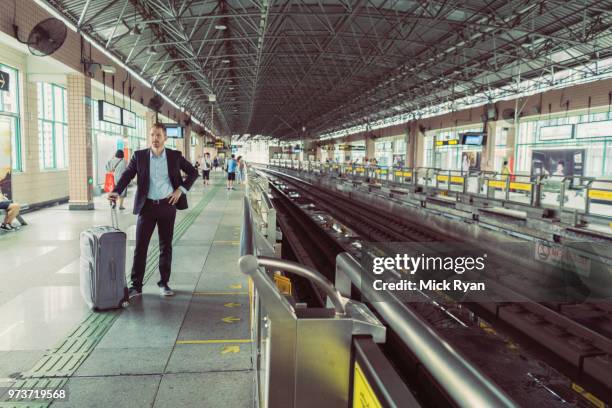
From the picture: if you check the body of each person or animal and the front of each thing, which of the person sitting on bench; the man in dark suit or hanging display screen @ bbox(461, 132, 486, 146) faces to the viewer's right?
the person sitting on bench

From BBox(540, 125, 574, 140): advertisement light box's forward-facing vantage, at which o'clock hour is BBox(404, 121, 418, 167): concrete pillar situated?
The concrete pillar is roughly at 3 o'clock from the advertisement light box.

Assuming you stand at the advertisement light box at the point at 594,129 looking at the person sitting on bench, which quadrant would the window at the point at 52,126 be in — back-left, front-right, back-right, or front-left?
front-right

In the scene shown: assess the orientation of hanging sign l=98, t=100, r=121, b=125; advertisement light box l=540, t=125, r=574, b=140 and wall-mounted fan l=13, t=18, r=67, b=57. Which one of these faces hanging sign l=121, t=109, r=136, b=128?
the advertisement light box

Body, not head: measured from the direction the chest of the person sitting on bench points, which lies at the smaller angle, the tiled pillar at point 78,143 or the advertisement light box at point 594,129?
the advertisement light box

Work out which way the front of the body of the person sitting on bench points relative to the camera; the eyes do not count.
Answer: to the viewer's right

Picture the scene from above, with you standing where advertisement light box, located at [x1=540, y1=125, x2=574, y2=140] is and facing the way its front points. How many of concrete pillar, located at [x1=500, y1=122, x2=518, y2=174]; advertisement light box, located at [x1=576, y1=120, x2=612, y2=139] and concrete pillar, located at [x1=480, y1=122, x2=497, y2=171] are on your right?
2

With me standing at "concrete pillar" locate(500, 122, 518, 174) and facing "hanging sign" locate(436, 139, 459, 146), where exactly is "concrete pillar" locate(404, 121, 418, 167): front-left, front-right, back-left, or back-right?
front-right

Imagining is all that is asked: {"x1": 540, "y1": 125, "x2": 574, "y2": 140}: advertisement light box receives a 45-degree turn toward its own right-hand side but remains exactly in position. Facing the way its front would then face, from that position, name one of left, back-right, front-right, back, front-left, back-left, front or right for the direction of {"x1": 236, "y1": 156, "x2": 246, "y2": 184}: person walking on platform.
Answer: front

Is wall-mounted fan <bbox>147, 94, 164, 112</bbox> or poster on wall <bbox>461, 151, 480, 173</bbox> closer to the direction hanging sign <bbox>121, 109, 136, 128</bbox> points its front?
the poster on wall

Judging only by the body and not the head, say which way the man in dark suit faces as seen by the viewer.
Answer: toward the camera

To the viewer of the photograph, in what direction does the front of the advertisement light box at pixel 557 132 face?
facing the viewer and to the left of the viewer

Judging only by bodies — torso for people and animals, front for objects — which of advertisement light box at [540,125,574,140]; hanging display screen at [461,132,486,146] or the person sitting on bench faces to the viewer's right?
the person sitting on bench

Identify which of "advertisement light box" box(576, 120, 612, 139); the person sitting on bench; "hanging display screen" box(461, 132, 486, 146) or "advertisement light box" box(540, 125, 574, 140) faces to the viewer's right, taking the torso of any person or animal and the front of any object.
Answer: the person sitting on bench

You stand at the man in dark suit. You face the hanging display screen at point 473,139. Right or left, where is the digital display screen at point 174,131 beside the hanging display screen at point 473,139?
left

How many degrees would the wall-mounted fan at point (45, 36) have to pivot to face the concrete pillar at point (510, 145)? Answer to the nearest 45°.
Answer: approximately 45° to its left

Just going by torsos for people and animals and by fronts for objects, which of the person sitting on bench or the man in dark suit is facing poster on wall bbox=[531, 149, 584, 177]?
the person sitting on bench

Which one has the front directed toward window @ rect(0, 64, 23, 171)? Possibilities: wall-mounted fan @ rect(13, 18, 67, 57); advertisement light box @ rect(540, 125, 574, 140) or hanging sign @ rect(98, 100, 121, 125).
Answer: the advertisement light box

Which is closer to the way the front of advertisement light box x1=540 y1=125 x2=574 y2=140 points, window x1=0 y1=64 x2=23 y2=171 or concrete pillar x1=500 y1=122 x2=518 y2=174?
the window
